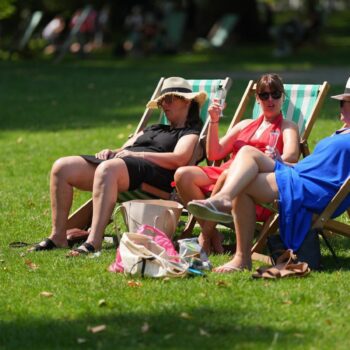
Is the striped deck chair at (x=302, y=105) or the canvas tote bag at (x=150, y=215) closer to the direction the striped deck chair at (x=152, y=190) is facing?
the canvas tote bag

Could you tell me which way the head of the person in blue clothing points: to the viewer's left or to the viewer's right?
to the viewer's left

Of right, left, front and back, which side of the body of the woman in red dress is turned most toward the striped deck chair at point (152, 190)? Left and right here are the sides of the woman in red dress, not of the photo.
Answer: right

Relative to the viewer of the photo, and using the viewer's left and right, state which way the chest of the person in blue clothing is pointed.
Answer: facing to the left of the viewer

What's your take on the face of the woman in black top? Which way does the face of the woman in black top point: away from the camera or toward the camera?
toward the camera

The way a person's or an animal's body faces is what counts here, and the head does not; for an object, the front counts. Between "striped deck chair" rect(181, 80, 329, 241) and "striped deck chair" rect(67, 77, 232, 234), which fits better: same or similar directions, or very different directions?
same or similar directions

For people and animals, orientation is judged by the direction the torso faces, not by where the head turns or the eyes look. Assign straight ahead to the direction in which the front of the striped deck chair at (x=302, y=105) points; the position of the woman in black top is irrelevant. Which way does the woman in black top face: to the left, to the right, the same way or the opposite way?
the same way

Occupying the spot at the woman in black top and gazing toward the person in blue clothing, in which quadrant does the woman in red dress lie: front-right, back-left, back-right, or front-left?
front-left

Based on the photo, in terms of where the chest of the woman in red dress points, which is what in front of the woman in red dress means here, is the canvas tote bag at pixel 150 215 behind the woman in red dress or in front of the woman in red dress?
in front

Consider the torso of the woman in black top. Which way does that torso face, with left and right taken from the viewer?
facing the viewer and to the left of the viewer

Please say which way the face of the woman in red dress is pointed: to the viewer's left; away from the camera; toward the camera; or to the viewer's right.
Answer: toward the camera

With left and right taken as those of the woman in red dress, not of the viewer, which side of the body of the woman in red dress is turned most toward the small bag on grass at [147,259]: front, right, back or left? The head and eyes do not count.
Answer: front

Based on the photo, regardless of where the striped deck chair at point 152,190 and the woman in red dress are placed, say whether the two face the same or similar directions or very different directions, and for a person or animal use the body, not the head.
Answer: same or similar directions

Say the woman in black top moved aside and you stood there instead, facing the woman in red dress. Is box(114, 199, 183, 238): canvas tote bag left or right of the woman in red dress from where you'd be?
right
